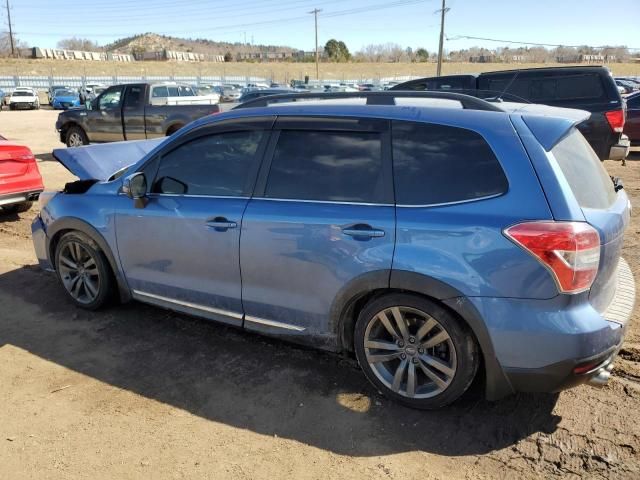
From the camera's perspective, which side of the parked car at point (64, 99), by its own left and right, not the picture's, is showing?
front

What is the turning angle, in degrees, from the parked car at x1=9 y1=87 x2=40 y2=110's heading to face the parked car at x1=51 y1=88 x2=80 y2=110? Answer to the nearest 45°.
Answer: approximately 90° to its left

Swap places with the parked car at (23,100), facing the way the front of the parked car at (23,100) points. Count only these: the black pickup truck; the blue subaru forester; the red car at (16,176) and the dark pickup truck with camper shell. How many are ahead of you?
4

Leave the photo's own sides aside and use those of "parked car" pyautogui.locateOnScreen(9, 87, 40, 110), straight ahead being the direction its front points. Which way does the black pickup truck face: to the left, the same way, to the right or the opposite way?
to the right

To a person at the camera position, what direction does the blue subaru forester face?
facing away from the viewer and to the left of the viewer

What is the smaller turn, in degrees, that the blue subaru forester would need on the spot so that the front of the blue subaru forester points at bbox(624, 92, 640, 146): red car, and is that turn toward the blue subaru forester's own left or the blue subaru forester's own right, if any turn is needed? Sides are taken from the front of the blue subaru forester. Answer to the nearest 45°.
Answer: approximately 90° to the blue subaru forester's own right

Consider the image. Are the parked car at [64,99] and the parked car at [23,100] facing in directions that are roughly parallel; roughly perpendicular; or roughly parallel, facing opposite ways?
roughly parallel

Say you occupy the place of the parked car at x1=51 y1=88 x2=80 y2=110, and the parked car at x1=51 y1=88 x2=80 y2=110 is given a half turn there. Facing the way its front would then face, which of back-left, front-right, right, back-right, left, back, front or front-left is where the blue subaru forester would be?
back

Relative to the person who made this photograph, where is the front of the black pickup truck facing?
facing to the left of the viewer

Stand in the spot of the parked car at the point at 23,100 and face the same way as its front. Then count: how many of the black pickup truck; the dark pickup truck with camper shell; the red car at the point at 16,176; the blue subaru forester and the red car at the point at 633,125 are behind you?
0

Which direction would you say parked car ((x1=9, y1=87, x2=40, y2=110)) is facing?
toward the camera

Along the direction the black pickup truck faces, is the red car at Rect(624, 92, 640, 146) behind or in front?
behind

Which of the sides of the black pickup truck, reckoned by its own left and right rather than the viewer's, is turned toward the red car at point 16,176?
left

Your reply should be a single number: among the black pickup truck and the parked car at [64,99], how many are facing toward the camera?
1

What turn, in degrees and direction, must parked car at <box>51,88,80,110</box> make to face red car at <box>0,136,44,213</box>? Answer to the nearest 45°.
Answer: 0° — it already faces it

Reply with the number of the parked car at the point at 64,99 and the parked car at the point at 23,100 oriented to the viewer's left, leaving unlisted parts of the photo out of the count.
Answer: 0
